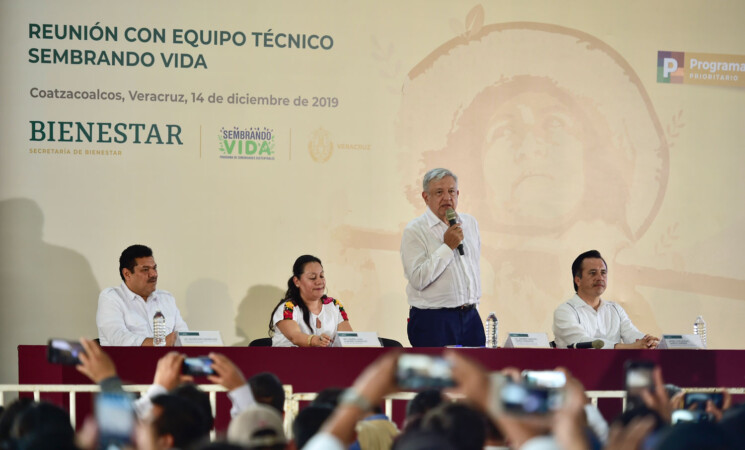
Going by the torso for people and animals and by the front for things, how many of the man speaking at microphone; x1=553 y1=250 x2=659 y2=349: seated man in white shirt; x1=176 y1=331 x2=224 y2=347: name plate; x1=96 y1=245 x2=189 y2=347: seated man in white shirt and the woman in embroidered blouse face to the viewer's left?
0

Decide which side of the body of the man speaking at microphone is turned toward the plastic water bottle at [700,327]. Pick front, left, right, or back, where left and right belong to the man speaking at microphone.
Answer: left

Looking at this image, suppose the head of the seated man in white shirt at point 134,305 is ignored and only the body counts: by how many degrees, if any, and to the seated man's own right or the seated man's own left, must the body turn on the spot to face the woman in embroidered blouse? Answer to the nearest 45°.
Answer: approximately 45° to the seated man's own left

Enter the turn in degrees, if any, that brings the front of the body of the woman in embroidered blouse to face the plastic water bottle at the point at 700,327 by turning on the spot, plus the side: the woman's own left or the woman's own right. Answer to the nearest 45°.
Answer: approximately 45° to the woman's own left

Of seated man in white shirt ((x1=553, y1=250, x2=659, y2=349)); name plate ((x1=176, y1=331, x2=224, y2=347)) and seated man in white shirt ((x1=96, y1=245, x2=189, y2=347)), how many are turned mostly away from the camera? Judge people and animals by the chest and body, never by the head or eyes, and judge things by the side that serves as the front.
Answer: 0

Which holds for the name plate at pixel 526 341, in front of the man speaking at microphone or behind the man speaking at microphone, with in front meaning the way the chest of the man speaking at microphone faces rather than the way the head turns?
in front

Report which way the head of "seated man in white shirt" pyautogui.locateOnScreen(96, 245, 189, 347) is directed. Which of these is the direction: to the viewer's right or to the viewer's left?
to the viewer's right

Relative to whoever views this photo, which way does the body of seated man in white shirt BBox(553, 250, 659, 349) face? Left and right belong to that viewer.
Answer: facing the viewer and to the right of the viewer

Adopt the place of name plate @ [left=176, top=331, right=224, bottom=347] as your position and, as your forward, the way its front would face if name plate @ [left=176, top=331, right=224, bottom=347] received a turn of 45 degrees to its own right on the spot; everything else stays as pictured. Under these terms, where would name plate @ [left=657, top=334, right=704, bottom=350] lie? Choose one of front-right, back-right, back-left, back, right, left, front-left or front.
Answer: back-left

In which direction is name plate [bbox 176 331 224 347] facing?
toward the camera

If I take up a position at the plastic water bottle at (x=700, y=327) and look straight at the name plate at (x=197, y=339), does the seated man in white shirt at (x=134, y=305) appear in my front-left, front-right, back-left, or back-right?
front-right

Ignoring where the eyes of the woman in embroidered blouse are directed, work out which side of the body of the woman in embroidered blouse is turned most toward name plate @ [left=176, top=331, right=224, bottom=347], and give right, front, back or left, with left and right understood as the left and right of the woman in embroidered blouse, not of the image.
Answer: right

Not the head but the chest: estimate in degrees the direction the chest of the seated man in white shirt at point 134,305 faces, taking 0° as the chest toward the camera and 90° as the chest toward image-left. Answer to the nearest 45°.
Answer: approximately 315°

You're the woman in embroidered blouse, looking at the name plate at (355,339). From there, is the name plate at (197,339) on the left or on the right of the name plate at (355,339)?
right
